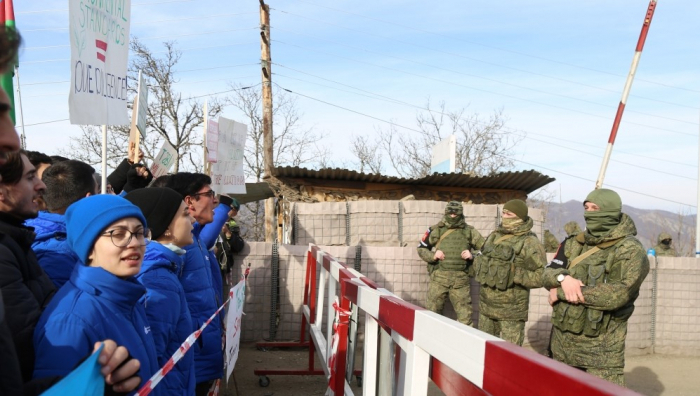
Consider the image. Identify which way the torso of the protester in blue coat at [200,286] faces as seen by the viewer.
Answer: to the viewer's right

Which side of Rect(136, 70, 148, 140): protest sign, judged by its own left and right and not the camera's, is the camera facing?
right

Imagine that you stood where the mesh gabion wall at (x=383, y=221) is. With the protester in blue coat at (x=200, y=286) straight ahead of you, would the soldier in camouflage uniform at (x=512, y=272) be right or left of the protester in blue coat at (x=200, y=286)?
left

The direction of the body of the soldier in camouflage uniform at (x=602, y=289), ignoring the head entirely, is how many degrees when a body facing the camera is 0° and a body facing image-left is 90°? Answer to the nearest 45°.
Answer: approximately 45°

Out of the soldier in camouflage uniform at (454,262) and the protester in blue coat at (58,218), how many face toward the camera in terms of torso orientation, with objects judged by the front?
1
